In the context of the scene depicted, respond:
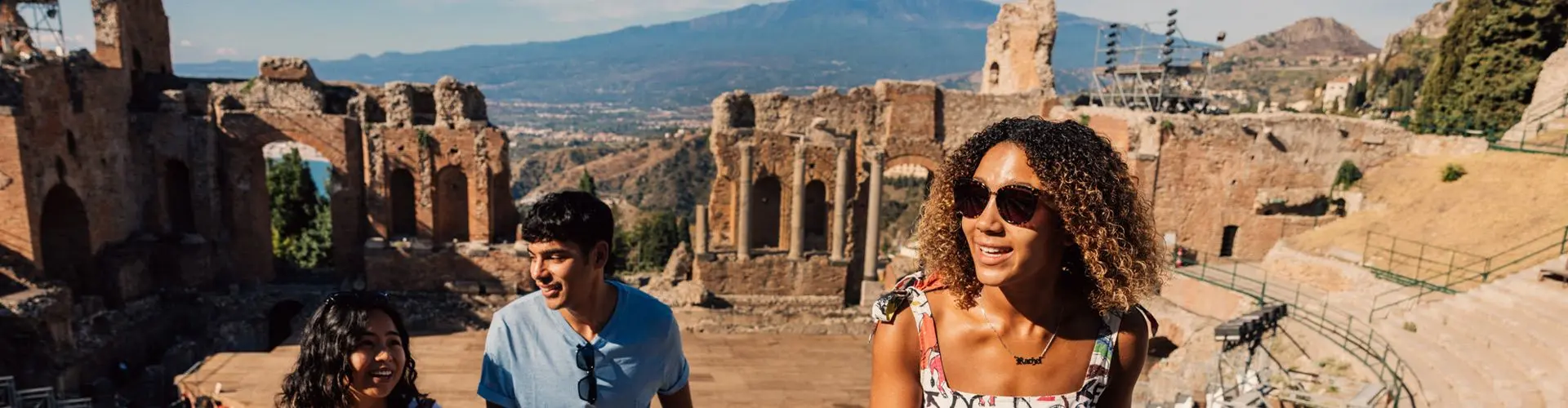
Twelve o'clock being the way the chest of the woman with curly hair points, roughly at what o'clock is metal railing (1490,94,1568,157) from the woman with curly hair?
The metal railing is roughly at 7 o'clock from the woman with curly hair.

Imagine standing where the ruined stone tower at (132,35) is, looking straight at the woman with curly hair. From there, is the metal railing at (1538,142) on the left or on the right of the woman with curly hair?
left

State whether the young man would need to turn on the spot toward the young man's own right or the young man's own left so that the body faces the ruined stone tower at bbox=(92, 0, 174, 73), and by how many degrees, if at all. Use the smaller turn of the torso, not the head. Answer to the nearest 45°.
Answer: approximately 135° to the young man's own right

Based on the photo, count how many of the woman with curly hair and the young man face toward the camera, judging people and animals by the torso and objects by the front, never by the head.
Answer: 2

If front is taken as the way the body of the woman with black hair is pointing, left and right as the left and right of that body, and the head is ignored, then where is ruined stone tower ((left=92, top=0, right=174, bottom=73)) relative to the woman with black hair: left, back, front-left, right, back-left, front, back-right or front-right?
back-left

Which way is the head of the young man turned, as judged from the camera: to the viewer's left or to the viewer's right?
to the viewer's left

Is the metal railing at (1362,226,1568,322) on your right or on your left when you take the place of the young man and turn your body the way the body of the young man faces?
on your left

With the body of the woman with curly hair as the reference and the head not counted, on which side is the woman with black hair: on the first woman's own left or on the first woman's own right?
on the first woman's own right

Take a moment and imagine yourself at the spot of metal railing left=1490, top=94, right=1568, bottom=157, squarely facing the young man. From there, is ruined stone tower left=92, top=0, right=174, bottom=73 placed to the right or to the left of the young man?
right

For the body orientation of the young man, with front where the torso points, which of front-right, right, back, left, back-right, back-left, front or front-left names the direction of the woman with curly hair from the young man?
front-left

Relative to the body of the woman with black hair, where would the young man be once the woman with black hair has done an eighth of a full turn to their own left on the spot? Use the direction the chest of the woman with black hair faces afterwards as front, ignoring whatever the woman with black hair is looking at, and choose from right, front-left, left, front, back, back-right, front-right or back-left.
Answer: front

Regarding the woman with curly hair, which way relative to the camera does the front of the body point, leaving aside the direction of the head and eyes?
toward the camera

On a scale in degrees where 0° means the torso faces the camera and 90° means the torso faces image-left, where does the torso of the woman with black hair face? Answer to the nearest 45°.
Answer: approximately 315°

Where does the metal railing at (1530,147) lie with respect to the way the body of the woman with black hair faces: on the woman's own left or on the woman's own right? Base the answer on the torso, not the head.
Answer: on the woman's own left
